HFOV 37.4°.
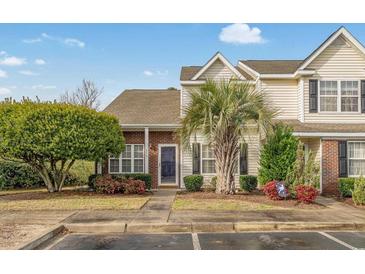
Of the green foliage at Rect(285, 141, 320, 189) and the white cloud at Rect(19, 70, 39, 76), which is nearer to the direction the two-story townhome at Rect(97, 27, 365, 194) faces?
the green foliage

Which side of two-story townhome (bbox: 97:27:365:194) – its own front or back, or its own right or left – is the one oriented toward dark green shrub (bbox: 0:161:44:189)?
right

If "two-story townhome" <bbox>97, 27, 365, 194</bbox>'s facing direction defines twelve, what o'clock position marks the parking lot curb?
The parking lot curb is roughly at 1 o'clock from the two-story townhome.

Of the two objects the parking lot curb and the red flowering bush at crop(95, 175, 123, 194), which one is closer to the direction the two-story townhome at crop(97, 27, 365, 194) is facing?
the parking lot curb

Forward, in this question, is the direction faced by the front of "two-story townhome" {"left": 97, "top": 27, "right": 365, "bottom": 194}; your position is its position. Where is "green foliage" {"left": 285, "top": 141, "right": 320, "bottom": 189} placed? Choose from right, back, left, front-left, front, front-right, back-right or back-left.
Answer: front

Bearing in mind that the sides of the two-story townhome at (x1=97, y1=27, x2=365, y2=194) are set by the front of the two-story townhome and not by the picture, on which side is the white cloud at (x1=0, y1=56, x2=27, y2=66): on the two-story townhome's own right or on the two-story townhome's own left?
on the two-story townhome's own right

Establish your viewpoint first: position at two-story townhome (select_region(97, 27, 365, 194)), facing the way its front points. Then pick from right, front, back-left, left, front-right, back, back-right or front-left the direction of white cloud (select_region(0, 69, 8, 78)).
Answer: right

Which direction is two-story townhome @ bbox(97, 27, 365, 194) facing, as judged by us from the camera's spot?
facing the viewer

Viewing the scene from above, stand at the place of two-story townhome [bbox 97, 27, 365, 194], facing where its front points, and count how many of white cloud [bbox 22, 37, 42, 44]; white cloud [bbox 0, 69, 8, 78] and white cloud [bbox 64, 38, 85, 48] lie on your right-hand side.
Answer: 3

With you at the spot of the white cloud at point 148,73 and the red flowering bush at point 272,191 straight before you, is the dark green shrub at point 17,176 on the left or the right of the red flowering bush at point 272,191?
right

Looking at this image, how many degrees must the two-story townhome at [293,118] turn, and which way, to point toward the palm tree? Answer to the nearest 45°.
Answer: approximately 45° to its right

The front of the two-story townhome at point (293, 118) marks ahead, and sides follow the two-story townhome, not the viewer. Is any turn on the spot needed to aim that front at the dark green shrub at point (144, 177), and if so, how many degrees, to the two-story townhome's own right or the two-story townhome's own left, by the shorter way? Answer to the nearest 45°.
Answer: approximately 90° to the two-story townhome's own right

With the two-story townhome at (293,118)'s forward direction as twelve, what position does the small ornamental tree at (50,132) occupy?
The small ornamental tree is roughly at 2 o'clock from the two-story townhome.
